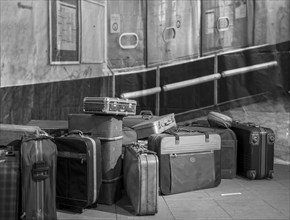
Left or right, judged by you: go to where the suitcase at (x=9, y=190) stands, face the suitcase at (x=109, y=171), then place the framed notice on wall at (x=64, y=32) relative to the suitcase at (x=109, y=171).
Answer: left

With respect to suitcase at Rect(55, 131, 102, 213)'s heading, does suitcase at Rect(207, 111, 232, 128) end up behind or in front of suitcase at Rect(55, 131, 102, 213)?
behind

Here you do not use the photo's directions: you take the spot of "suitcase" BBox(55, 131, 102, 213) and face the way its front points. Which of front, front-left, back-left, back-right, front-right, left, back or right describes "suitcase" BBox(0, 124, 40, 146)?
right

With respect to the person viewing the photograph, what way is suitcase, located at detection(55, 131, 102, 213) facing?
facing the viewer and to the left of the viewer

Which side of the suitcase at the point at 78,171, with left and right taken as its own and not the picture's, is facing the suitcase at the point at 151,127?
back

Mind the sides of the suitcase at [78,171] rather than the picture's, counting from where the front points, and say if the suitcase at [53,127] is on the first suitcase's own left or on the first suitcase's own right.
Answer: on the first suitcase's own right

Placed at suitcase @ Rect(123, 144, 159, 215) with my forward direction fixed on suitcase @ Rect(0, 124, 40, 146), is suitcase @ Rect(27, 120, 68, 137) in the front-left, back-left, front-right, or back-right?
front-right

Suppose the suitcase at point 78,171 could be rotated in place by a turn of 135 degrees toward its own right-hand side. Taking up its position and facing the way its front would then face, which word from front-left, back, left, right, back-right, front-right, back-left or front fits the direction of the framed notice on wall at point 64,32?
front

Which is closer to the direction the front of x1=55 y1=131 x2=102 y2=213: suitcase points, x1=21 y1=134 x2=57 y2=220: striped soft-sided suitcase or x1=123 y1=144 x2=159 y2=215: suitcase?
the striped soft-sided suitcase

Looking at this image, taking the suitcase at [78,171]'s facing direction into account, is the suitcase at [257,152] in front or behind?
behind

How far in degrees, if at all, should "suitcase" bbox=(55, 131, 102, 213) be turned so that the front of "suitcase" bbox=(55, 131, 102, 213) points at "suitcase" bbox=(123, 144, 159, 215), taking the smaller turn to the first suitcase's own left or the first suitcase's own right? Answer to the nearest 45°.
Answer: approximately 135° to the first suitcase's own left
